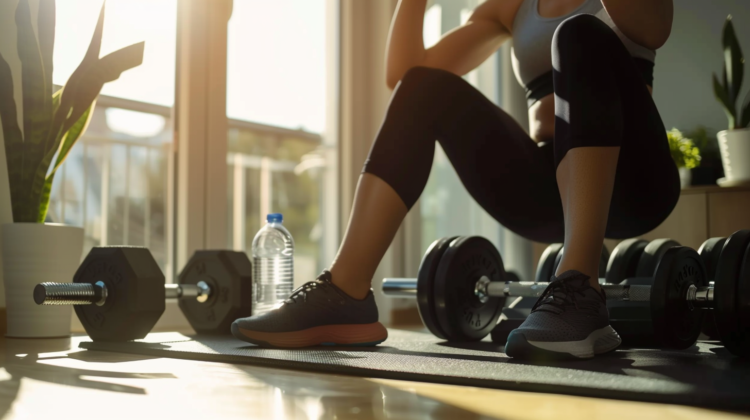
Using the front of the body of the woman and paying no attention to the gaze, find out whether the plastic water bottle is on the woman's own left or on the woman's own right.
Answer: on the woman's own right

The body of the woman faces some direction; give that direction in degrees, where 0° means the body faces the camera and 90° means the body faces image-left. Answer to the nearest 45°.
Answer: approximately 45°

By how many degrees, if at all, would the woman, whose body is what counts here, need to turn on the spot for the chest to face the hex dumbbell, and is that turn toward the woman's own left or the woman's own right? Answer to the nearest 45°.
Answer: approximately 45° to the woman's own right

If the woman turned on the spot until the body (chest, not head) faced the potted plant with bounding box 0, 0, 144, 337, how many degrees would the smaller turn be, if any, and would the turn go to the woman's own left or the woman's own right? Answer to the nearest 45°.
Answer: approximately 45° to the woman's own right

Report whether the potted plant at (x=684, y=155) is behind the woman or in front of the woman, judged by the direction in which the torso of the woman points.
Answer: behind

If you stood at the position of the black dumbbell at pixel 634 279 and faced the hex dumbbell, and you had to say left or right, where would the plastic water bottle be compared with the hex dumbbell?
right

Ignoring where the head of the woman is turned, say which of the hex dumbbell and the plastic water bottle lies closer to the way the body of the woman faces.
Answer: the hex dumbbell

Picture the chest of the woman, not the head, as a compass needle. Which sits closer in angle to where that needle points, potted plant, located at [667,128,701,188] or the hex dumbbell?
the hex dumbbell

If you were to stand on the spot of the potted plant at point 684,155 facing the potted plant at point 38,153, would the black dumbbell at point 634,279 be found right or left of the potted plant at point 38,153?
left

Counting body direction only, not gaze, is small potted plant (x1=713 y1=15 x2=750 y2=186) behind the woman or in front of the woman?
behind
